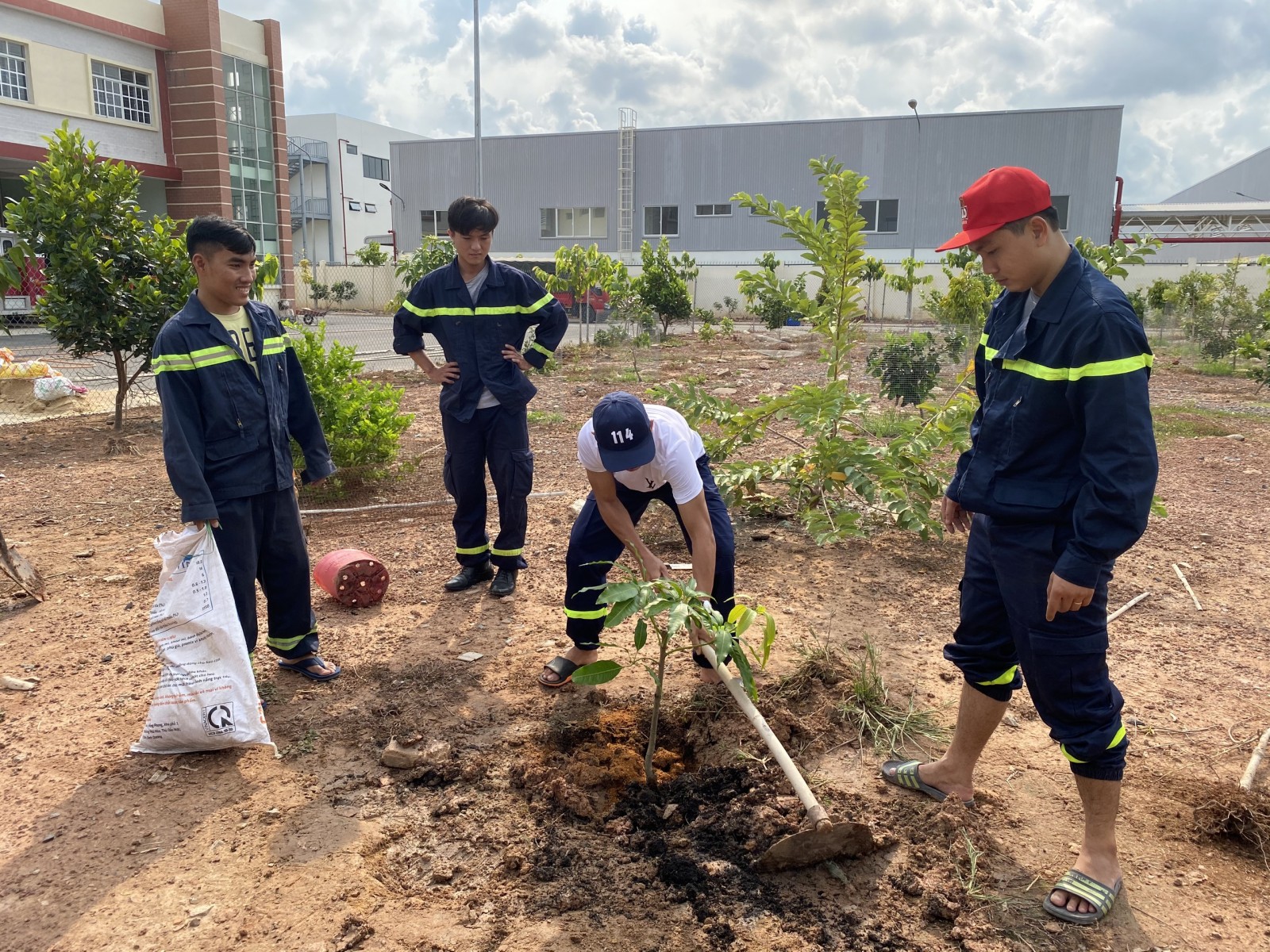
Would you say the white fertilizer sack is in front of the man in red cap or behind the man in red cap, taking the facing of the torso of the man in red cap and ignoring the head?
in front

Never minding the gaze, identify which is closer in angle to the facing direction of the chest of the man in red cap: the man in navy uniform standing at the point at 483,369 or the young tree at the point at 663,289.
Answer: the man in navy uniform standing

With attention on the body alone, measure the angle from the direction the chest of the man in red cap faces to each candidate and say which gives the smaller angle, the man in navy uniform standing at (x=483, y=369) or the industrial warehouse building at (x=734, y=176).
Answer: the man in navy uniform standing

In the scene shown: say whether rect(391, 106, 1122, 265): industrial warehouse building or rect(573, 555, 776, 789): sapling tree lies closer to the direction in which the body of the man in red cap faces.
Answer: the sapling tree

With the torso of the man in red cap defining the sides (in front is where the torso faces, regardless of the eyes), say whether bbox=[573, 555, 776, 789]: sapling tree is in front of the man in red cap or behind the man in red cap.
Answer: in front

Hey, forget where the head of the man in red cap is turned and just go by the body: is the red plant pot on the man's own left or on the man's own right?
on the man's own right

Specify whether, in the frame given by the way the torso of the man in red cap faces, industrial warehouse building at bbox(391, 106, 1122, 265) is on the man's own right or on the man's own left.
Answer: on the man's own right

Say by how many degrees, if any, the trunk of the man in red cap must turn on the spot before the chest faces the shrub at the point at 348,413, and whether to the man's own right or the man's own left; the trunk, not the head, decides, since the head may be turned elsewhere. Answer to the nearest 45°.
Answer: approximately 90° to the man's own right

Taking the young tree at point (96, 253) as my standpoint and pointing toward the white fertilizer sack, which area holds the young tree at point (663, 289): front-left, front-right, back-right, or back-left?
back-left

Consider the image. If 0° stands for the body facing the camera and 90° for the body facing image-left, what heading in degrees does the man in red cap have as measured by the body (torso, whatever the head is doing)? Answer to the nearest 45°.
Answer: approximately 45°
